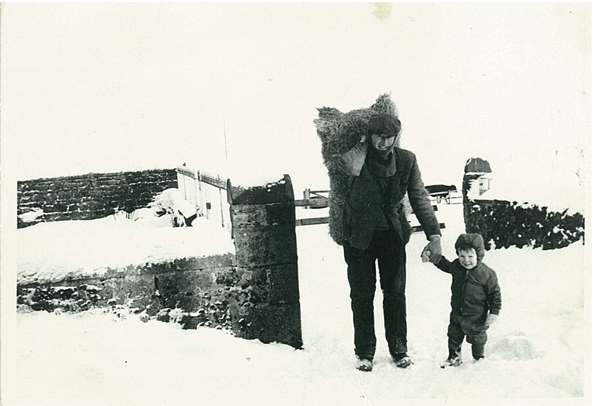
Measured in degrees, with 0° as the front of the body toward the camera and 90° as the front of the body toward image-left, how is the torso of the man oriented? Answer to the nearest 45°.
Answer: approximately 0°

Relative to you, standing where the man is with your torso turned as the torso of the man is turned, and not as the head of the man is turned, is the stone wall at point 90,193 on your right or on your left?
on your right

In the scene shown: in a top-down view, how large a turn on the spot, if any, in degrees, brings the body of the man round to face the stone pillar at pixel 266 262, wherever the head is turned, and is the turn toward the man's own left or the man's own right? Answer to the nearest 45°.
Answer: approximately 90° to the man's own right

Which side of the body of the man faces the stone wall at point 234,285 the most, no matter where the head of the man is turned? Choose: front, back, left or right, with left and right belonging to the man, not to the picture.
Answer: right
